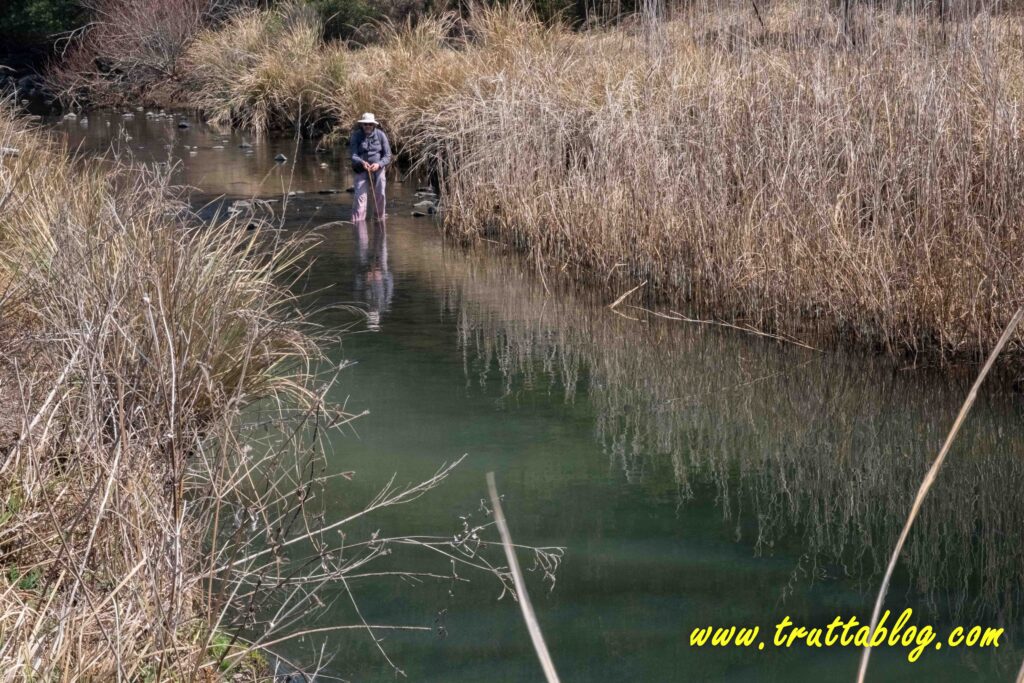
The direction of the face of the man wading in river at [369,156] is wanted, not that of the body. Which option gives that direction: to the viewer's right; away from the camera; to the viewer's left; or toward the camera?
toward the camera

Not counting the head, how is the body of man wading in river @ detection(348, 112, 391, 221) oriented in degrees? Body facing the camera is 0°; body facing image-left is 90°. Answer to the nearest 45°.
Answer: approximately 0°

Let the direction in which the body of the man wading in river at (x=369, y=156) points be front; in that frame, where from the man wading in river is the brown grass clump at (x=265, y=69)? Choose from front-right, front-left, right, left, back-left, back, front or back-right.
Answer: back

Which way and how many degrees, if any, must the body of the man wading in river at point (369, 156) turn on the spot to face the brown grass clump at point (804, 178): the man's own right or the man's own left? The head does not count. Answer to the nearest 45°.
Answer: approximately 45° to the man's own left
